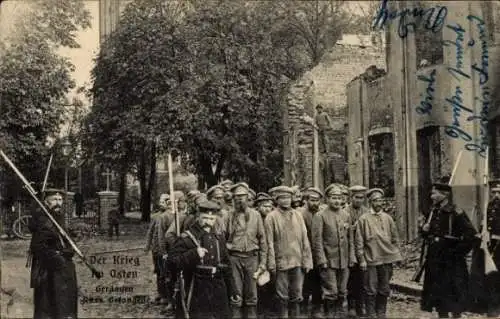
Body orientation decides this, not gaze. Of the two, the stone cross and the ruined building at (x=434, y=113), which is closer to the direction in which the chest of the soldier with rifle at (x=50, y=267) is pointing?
the ruined building

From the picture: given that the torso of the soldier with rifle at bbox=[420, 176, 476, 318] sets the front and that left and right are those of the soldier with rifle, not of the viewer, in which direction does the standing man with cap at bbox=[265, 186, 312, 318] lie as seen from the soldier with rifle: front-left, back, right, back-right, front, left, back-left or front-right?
front-right

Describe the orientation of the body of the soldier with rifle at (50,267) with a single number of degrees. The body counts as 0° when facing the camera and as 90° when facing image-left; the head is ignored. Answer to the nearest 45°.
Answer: approximately 315°

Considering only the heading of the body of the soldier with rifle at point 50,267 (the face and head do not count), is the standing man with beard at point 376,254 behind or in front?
in front

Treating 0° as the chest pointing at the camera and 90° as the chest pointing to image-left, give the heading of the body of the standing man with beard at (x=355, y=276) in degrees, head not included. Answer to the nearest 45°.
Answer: approximately 0°

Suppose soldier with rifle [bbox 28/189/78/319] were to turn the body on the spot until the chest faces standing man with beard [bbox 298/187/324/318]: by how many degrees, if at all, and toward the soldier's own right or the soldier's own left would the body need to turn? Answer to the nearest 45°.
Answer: approximately 45° to the soldier's own left
